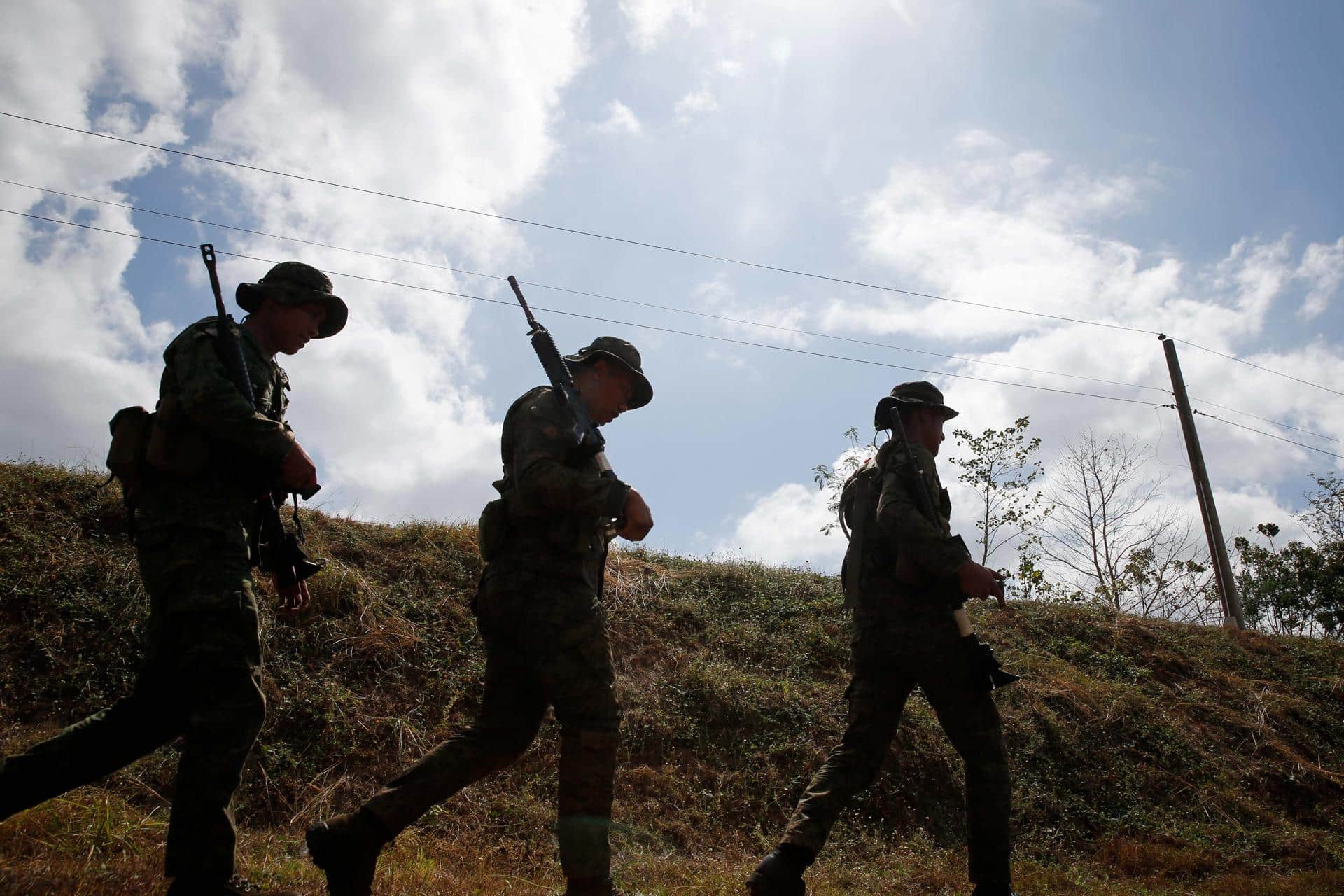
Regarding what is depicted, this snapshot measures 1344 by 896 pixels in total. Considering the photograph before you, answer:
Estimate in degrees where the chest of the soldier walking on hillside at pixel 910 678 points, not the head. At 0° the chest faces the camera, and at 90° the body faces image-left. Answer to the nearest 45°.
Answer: approximately 270°

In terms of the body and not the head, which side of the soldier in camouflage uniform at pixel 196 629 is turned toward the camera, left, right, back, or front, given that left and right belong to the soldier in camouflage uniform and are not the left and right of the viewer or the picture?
right

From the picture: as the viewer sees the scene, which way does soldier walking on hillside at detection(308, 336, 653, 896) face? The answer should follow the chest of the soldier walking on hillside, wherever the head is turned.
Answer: to the viewer's right

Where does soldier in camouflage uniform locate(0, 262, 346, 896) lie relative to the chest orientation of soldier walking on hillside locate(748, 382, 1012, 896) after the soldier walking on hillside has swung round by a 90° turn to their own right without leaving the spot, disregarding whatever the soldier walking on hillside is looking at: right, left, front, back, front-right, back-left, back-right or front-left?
front-right

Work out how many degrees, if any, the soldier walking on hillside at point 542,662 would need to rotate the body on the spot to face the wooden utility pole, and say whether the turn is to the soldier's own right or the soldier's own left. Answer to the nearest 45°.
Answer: approximately 45° to the soldier's own left

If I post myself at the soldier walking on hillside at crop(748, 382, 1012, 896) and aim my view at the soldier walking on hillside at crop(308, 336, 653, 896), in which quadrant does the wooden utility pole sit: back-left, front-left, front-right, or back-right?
back-right

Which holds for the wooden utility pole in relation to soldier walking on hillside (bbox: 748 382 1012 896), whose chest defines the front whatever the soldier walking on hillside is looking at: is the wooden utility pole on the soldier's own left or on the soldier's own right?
on the soldier's own left
